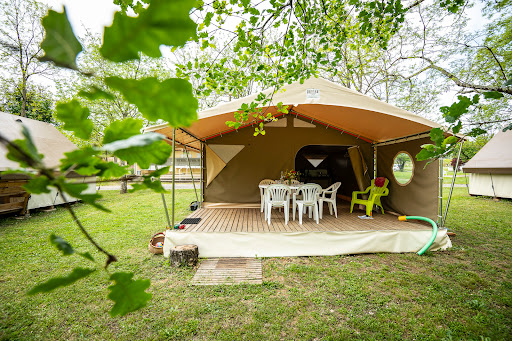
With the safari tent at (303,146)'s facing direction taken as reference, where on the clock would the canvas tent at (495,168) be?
The canvas tent is roughly at 8 o'clock from the safari tent.

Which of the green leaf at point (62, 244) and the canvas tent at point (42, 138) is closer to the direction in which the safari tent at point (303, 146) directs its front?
the green leaf

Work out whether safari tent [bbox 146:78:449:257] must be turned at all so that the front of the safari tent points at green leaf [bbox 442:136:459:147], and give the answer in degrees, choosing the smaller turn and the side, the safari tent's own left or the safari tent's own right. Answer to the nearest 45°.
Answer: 0° — it already faces it

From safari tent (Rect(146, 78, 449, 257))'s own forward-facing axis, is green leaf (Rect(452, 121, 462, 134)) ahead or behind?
ahead

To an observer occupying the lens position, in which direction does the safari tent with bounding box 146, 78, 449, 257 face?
facing the viewer

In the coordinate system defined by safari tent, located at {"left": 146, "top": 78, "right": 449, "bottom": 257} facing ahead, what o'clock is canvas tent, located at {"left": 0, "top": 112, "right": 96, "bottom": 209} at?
The canvas tent is roughly at 3 o'clock from the safari tent.

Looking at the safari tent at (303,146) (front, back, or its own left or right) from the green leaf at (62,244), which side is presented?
front

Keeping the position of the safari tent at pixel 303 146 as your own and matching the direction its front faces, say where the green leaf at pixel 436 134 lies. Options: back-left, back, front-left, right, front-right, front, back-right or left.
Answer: front

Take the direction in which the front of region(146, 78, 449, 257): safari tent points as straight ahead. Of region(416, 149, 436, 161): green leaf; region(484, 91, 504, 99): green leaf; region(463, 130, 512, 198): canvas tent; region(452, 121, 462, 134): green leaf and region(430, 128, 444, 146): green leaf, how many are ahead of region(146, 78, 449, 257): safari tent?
4

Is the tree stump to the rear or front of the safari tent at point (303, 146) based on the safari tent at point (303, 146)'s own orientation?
to the front

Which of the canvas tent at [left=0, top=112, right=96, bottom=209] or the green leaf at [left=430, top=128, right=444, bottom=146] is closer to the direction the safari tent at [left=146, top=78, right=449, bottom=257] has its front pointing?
the green leaf

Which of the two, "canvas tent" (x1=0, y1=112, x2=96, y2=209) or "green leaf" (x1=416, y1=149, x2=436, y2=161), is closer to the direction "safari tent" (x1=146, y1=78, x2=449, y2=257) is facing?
the green leaf

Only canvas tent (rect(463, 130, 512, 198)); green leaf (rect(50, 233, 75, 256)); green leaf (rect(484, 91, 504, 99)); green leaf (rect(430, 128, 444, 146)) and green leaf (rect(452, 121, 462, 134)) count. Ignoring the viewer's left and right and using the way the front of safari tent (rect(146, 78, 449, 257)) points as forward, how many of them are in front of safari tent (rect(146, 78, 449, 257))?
4

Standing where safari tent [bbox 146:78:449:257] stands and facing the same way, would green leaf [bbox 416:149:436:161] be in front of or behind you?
in front

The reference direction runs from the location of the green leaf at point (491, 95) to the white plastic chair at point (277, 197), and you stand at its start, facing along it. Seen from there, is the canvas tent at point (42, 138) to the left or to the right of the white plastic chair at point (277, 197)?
left

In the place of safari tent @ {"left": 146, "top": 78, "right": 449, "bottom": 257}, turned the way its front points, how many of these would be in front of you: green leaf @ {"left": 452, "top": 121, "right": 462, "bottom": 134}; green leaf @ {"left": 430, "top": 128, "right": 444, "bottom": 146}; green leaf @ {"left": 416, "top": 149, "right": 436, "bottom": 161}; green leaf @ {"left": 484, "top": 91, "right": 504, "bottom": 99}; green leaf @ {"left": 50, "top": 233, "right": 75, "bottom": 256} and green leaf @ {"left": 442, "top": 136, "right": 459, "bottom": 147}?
6

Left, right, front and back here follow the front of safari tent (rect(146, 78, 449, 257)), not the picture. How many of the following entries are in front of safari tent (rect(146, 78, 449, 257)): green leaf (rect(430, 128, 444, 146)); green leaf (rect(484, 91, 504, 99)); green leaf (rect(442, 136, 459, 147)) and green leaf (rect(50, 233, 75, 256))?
4
